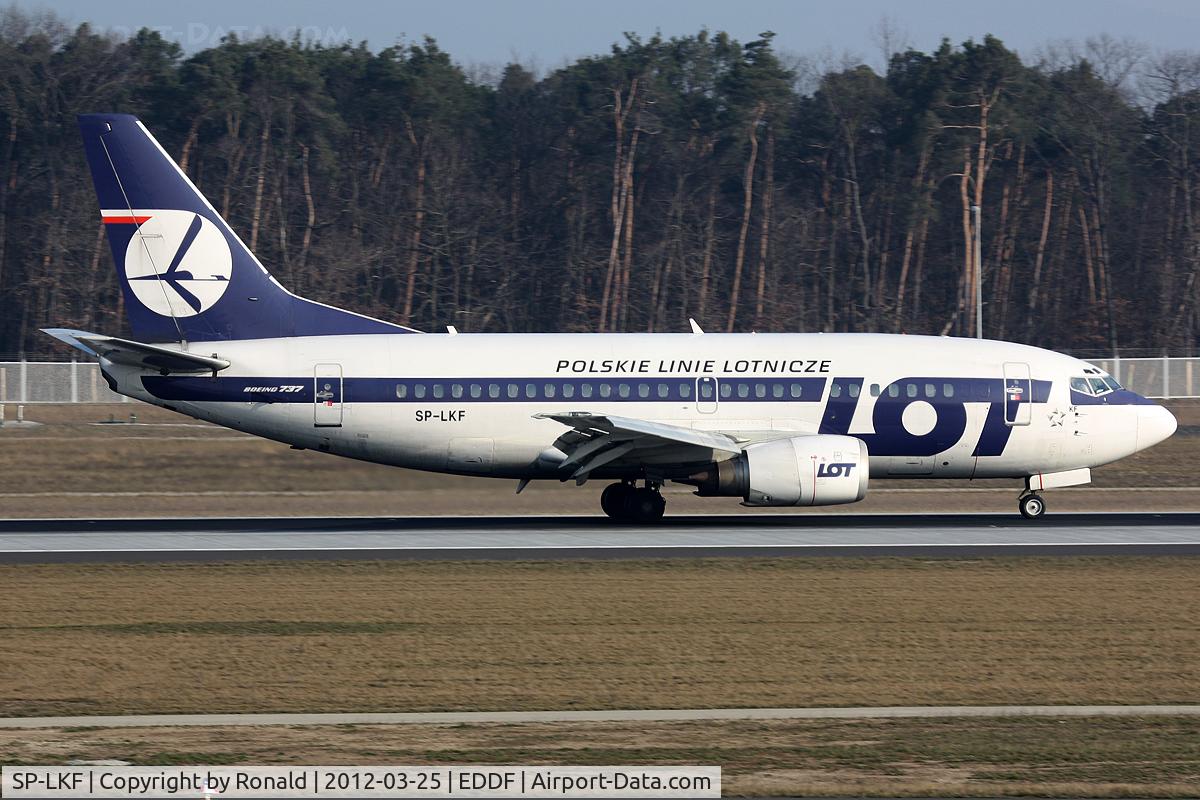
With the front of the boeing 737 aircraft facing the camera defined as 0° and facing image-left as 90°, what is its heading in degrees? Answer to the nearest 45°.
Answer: approximately 270°
